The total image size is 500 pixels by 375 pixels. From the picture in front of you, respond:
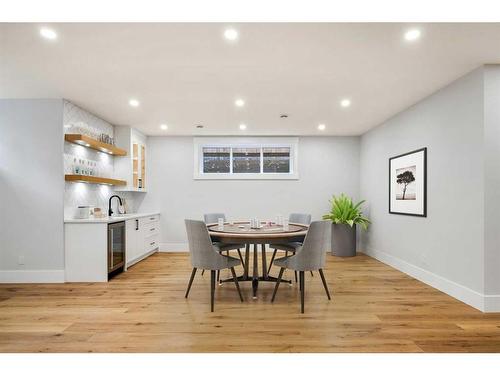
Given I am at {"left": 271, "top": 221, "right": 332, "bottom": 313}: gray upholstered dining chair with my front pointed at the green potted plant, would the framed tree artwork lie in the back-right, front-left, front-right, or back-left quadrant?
front-right

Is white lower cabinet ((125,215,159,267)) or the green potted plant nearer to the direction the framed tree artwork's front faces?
the white lower cabinet

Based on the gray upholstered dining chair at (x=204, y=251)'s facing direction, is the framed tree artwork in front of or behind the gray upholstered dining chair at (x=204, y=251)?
in front

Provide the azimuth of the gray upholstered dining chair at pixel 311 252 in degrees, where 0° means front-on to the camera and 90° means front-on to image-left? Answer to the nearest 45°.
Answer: approximately 135°

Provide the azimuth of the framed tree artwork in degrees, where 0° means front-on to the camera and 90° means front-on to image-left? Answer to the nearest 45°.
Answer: approximately 45°

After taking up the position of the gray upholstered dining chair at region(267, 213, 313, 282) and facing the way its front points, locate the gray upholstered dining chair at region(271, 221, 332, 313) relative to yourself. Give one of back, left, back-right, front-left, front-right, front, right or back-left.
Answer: front-left

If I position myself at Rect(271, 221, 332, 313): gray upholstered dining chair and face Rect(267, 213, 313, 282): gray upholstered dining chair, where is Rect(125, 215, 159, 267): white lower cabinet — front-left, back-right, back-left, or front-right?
front-left

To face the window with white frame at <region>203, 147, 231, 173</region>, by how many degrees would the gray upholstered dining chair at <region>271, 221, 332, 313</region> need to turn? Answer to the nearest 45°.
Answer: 0° — it already faces it

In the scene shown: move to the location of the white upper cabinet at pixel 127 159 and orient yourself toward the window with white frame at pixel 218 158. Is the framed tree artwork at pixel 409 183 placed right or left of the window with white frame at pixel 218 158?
right

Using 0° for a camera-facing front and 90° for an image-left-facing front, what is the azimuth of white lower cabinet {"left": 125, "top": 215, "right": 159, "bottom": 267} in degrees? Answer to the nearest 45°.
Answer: approximately 315°

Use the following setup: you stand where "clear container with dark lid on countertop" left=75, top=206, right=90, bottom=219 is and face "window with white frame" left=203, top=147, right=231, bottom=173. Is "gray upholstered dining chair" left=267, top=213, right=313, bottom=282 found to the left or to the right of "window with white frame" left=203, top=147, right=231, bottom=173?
right

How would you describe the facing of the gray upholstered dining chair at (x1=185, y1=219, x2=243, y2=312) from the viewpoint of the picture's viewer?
facing away from the viewer and to the right of the viewer

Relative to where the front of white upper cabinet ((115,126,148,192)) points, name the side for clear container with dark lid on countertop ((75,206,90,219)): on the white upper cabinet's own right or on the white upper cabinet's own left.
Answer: on the white upper cabinet's own right

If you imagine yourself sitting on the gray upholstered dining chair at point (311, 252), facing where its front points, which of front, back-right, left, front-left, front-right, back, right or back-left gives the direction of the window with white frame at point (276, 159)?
front-right

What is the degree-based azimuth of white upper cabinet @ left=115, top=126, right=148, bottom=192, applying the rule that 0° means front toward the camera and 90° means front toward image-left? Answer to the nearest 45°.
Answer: approximately 315°

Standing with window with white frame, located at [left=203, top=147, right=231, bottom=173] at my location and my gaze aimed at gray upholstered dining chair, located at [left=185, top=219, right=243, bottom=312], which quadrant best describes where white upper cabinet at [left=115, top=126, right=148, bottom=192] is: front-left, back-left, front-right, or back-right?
front-right
